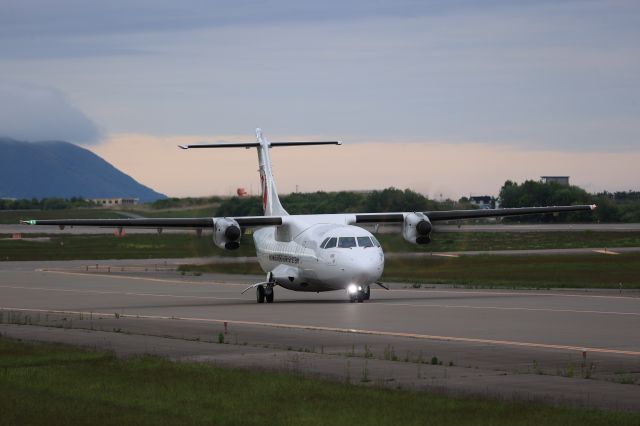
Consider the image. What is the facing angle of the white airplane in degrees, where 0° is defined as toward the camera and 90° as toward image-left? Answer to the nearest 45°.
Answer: approximately 0°
